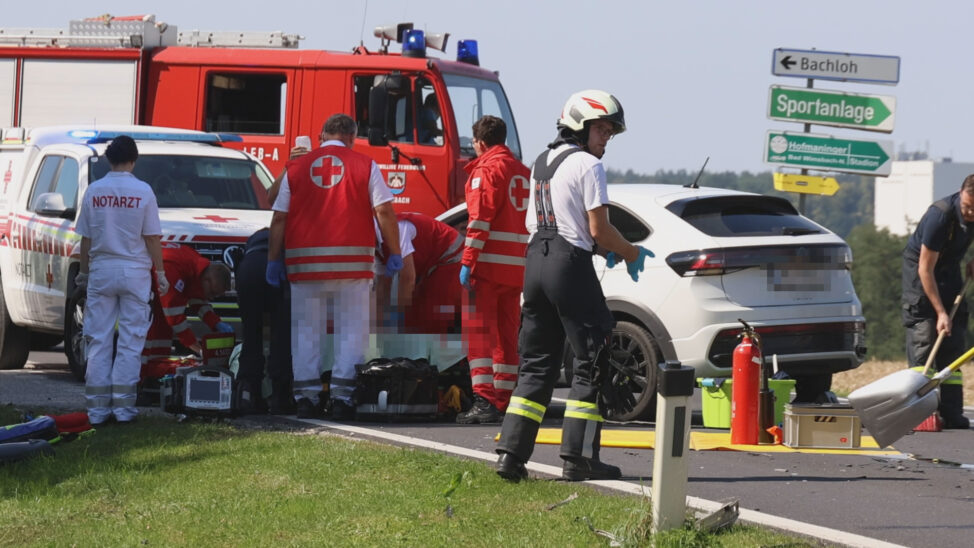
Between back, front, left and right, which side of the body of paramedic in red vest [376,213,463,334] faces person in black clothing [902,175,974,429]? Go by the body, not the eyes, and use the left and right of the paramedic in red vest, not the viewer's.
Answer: back

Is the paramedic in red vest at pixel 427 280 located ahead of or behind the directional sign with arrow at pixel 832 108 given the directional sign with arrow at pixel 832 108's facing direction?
ahead

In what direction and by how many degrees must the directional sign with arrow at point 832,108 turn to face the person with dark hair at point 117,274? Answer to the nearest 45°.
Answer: approximately 45° to its right

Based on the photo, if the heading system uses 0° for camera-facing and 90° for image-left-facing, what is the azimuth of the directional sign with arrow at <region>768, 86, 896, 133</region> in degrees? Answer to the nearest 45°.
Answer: approximately 0°

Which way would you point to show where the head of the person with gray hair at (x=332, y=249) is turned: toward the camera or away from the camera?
away from the camera

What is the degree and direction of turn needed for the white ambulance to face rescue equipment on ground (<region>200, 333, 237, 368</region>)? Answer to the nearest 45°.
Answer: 0° — it already faces it

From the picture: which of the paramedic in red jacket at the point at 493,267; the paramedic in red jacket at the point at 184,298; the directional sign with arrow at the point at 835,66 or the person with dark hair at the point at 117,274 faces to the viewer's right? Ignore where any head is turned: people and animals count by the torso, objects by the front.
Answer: the paramedic in red jacket at the point at 184,298

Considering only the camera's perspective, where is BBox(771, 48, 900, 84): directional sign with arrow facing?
facing the viewer

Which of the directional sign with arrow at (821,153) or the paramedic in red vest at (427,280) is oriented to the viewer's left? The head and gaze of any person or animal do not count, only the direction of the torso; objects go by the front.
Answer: the paramedic in red vest

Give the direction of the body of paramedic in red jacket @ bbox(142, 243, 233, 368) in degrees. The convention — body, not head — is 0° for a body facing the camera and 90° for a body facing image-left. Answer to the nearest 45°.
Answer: approximately 270°

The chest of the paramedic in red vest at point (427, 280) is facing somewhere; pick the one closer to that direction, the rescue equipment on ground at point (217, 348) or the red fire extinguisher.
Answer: the rescue equipment on ground

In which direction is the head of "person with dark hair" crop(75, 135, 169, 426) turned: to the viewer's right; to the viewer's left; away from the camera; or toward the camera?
away from the camera

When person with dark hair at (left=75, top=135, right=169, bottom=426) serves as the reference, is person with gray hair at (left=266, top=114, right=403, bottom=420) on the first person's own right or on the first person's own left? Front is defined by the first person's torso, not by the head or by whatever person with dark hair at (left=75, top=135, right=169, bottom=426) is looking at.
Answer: on the first person's own right

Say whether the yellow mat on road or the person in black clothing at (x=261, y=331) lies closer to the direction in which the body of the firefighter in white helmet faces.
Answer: the yellow mat on road

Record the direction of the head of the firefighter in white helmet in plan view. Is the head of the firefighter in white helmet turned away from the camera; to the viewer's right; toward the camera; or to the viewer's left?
to the viewer's right

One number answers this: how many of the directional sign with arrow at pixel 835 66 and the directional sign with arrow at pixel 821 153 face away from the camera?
0

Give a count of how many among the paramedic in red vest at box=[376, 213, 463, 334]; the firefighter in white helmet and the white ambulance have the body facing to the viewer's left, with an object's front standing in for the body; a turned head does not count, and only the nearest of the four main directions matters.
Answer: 1

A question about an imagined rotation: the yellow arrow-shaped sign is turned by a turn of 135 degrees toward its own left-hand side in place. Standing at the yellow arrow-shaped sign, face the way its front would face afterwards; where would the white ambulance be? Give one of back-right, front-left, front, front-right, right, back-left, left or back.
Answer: back

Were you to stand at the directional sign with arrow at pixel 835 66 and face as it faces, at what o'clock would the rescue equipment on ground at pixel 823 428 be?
The rescue equipment on ground is roughly at 12 o'clock from the directional sign with arrow.

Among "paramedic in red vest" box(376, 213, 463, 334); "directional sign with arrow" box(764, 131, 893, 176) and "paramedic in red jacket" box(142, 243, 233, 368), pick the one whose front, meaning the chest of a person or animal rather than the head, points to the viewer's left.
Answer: "paramedic in red vest" box(376, 213, 463, 334)

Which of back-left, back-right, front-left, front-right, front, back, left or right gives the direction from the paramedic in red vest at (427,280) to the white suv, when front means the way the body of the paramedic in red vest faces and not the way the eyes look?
back
